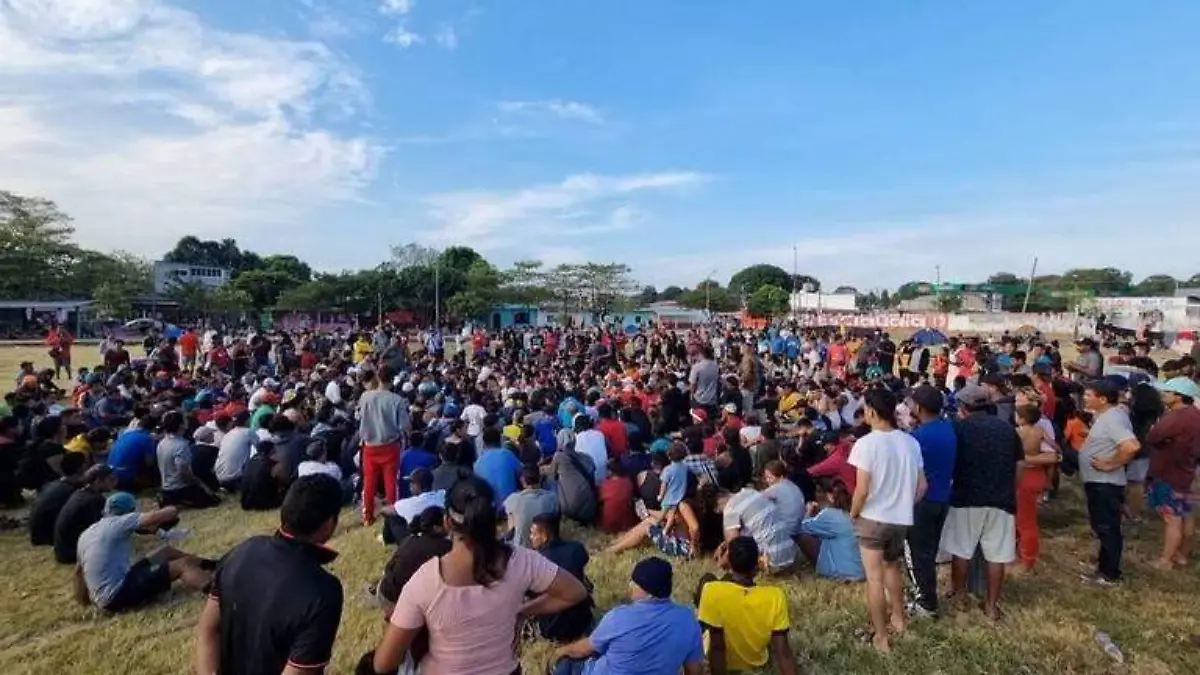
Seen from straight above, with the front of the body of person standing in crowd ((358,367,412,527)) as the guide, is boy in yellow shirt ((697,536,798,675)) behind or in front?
behind

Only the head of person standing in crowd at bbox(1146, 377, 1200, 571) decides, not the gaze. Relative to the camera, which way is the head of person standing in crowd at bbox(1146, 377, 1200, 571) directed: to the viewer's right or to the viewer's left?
to the viewer's left

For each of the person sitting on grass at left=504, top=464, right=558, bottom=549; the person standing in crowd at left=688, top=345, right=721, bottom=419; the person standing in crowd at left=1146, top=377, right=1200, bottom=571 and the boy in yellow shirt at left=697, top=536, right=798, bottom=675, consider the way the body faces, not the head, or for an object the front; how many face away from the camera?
3

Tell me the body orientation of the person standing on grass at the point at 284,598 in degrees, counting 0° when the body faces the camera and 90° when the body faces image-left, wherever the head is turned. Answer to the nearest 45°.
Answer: approximately 225°

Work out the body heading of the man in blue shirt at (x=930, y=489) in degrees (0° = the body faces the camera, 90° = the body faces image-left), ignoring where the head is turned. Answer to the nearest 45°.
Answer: approximately 135°

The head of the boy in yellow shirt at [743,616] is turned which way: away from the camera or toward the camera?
away from the camera

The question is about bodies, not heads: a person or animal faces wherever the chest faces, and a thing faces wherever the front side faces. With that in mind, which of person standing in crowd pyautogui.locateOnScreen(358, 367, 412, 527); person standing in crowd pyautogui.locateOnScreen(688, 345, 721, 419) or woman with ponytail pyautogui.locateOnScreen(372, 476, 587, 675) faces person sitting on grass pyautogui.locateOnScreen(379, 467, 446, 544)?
the woman with ponytail

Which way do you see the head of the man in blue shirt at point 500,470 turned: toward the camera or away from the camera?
away from the camera

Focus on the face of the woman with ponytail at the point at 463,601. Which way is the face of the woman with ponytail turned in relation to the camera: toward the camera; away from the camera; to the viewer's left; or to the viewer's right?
away from the camera

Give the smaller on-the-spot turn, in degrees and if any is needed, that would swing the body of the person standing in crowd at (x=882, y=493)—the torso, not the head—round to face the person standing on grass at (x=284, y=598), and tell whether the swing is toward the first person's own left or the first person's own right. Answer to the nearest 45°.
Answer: approximately 90° to the first person's own left

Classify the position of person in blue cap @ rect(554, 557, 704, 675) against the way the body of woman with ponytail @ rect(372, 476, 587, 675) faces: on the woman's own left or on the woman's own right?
on the woman's own right

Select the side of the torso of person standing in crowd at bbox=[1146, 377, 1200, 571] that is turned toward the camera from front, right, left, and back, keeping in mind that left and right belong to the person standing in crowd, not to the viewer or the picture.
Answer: left
